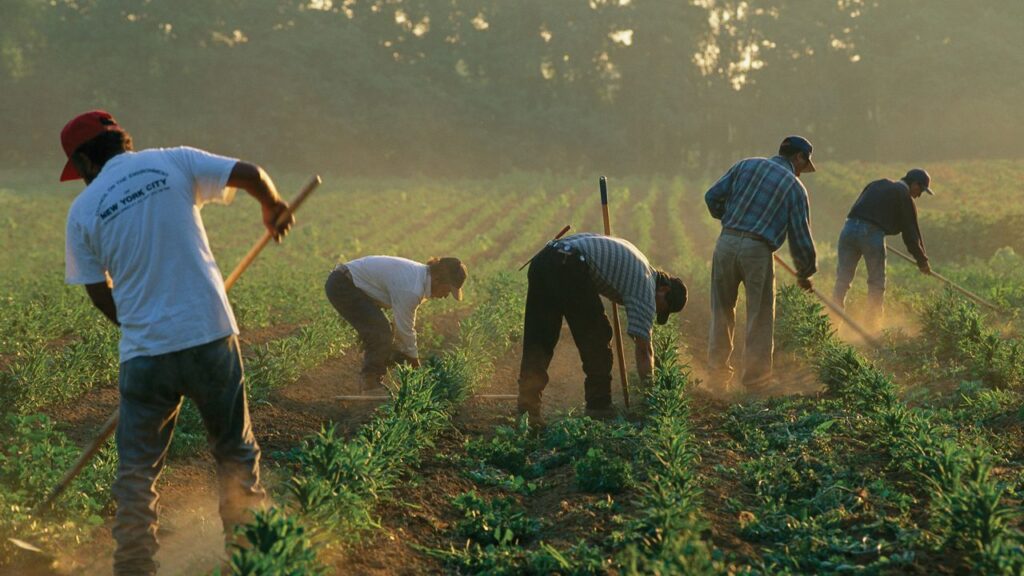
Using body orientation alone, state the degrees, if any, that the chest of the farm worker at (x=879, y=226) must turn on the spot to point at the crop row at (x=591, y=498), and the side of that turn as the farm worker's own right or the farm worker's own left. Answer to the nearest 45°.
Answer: approximately 135° to the farm worker's own right

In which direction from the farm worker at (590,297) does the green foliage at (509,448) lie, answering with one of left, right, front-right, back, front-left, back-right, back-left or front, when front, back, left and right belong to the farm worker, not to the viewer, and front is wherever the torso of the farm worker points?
back

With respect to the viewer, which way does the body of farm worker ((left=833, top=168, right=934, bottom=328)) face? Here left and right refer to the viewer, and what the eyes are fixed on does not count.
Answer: facing away from the viewer and to the right of the viewer

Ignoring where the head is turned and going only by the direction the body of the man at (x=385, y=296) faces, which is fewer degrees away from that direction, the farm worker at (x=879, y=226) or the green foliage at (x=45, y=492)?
the farm worker

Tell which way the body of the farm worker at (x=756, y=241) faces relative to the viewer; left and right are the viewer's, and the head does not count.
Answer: facing away from the viewer and to the right of the viewer

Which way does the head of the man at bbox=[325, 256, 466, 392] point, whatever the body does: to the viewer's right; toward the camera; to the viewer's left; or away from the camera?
to the viewer's right

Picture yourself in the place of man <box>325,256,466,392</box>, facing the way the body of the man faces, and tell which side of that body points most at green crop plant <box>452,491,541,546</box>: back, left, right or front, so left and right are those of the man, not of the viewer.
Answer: right

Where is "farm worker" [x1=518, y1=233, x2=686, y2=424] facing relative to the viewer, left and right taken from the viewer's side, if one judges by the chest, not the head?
facing away from the viewer and to the right of the viewer

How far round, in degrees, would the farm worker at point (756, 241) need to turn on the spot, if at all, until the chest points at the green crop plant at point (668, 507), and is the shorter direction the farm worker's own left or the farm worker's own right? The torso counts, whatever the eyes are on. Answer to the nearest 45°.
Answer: approximately 135° to the farm worker's own right

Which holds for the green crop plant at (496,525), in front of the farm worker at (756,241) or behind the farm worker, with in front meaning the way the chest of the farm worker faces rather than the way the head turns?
behind

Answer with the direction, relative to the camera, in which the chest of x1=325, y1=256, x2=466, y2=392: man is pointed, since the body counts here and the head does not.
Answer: to the viewer's right
